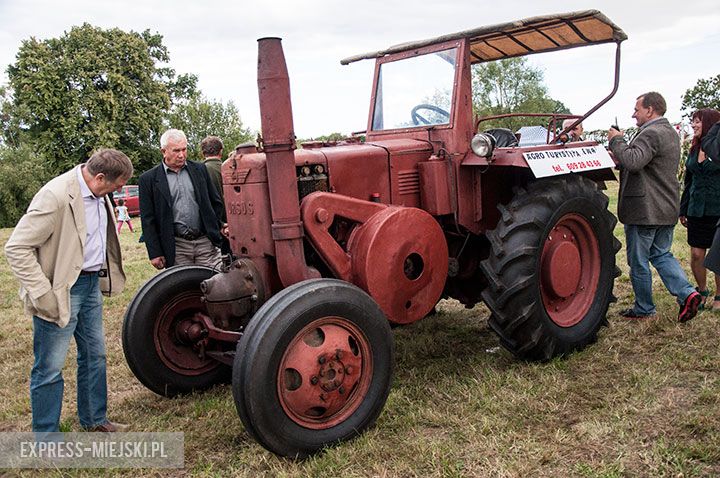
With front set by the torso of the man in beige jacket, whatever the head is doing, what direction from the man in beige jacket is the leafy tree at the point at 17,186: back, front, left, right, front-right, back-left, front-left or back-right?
back-left

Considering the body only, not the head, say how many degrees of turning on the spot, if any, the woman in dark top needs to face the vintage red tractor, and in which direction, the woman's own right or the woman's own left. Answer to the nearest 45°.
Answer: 0° — they already face it

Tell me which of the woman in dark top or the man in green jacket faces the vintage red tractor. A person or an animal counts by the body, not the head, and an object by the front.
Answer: the woman in dark top

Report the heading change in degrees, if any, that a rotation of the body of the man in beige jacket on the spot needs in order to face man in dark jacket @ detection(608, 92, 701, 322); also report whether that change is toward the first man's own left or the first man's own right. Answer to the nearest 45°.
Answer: approximately 45° to the first man's own left

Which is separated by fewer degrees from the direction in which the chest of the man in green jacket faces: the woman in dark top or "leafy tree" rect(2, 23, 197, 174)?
the leafy tree

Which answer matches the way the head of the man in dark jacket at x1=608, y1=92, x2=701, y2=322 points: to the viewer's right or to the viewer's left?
to the viewer's left

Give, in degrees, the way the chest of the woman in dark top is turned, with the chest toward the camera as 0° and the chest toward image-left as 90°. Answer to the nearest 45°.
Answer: approximately 45°

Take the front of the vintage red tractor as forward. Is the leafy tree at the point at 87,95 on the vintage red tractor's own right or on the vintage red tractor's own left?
on the vintage red tractor's own right

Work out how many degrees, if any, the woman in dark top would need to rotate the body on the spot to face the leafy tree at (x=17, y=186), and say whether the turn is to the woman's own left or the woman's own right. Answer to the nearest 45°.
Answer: approximately 90° to the woman's own right
